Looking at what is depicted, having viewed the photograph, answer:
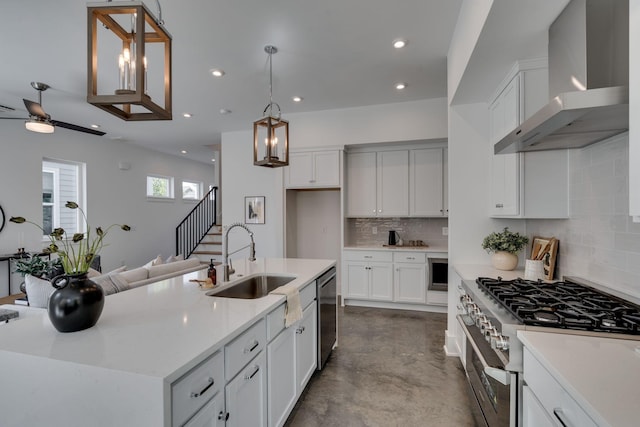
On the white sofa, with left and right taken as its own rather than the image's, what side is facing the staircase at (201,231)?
right

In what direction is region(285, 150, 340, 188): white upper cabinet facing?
toward the camera

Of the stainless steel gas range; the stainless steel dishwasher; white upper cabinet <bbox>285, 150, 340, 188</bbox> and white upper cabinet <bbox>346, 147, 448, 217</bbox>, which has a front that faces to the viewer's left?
the stainless steel gas range

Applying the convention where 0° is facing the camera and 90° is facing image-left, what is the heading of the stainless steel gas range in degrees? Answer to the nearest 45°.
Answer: approximately 90°

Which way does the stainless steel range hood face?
to the viewer's left

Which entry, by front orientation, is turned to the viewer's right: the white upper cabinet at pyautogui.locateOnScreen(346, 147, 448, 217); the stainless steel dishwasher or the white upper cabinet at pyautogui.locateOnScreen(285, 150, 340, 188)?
the stainless steel dishwasher

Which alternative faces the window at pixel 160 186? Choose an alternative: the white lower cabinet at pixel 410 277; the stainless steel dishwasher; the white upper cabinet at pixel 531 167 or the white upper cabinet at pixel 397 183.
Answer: the white upper cabinet at pixel 531 167

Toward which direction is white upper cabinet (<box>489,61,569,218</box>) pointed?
to the viewer's left

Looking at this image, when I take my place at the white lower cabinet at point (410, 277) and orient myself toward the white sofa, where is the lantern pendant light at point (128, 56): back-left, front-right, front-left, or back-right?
front-left

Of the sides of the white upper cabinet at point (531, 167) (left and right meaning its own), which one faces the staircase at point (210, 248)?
front

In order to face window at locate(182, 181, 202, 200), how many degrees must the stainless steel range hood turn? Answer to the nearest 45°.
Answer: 0° — it already faces it

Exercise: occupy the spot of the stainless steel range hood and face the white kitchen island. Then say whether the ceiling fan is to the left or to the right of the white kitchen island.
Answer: right

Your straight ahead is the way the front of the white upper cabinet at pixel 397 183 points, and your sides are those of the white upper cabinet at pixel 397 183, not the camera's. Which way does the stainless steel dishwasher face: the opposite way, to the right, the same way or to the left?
to the left

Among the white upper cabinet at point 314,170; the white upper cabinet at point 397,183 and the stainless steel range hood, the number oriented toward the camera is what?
2

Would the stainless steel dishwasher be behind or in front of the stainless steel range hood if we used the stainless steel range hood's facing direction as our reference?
in front

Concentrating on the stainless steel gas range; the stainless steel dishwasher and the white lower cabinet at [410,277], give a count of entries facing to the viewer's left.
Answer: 1

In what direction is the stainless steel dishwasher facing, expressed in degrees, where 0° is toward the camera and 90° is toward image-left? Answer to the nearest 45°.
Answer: approximately 270°

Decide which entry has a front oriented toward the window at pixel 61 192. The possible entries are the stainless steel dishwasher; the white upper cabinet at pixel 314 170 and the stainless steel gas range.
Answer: the stainless steel gas range
